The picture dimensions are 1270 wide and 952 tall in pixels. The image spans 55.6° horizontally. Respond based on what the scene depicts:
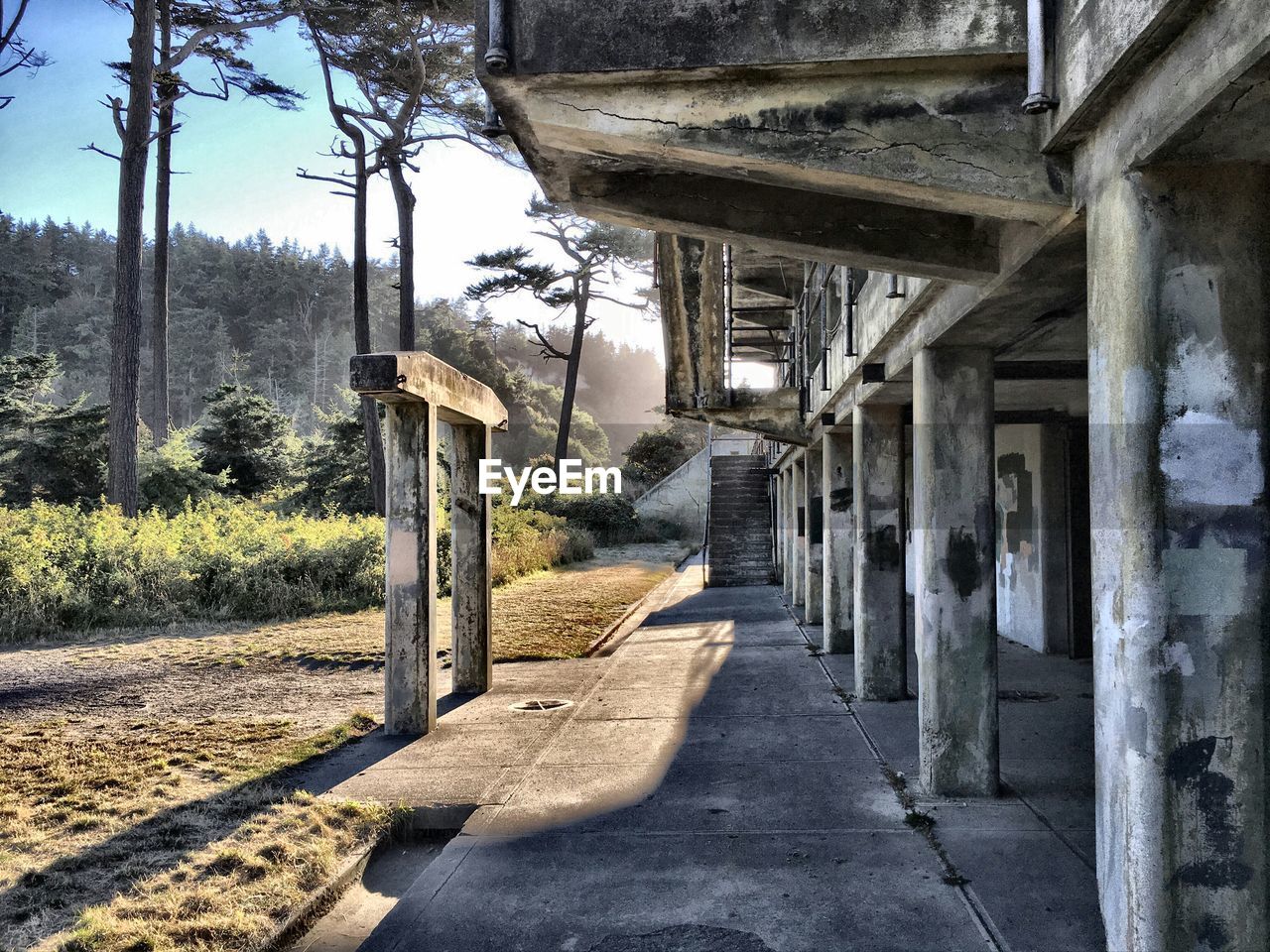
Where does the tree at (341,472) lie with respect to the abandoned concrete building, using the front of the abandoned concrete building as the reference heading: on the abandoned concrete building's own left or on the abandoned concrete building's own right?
on the abandoned concrete building's own right

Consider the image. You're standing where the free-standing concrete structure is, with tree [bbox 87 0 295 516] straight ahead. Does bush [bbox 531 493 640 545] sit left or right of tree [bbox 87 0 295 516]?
right

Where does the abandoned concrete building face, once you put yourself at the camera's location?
facing to the left of the viewer

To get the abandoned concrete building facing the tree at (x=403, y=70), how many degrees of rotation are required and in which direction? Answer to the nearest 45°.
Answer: approximately 45° to its right

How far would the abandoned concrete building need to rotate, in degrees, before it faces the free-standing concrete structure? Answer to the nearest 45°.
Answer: approximately 45° to its right

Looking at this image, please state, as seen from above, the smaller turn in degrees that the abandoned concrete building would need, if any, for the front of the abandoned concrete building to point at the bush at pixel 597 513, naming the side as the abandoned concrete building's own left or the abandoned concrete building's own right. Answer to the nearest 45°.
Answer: approximately 90° to the abandoned concrete building's own right

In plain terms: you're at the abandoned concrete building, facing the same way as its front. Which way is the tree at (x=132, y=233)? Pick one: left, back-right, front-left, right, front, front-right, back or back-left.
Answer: front-right
